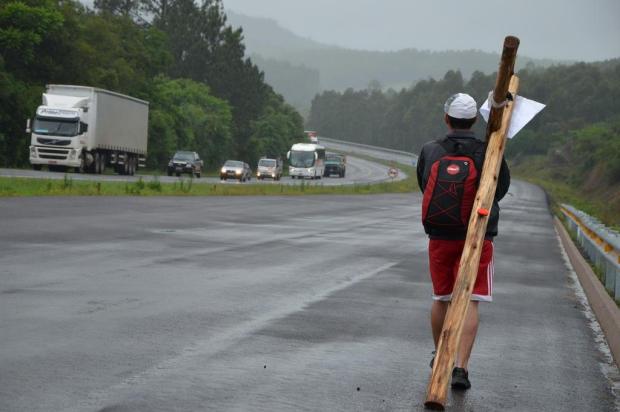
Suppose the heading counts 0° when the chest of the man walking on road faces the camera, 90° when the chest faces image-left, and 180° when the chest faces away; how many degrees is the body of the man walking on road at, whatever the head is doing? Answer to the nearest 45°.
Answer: approximately 180°

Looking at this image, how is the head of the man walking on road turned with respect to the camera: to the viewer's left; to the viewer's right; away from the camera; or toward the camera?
away from the camera
